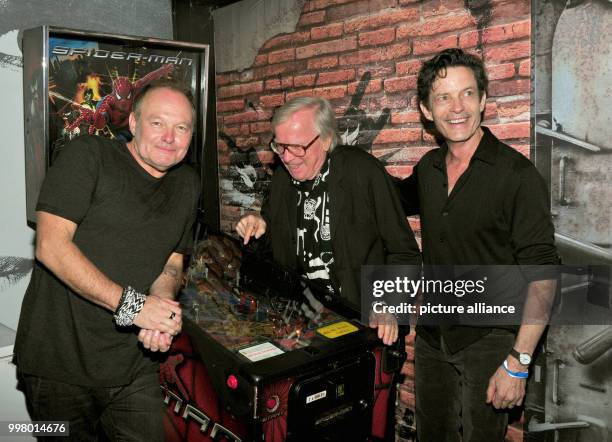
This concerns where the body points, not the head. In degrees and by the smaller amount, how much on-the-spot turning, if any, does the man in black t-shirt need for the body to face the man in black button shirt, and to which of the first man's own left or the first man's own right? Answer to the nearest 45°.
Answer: approximately 45° to the first man's own left

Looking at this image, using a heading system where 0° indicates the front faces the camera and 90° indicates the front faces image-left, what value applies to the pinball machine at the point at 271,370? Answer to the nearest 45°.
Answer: approximately 315°

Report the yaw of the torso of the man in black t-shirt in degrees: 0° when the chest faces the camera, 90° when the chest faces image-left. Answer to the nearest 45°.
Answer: approximately 315°
